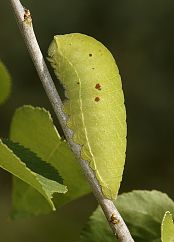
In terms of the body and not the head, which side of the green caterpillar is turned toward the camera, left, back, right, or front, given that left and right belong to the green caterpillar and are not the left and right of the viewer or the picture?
left
